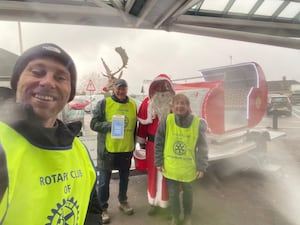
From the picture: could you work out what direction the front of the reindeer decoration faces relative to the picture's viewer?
facing the viewer and to the left of the viewer

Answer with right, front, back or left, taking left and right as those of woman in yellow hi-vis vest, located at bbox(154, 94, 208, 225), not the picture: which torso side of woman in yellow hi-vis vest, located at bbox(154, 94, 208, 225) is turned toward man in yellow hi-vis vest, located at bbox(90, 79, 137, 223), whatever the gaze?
right

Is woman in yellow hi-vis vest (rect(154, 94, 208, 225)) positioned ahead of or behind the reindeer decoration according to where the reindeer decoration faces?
behind

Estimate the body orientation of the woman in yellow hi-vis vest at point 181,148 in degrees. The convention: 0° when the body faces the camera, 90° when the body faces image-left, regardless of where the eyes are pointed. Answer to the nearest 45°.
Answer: approximately 0°

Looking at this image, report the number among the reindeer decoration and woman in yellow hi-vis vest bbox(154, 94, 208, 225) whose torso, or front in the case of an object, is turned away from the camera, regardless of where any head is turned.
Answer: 0

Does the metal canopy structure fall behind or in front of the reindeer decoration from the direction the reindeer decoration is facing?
behind

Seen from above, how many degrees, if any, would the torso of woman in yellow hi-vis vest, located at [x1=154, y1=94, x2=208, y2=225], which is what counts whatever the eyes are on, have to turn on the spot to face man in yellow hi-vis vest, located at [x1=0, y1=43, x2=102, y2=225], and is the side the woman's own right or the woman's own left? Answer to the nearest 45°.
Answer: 0° — they already face them
